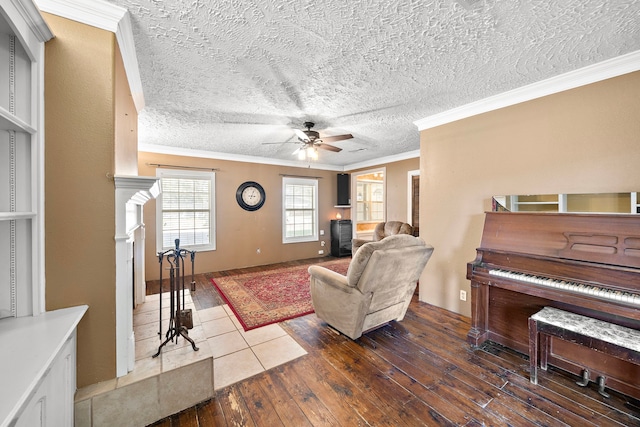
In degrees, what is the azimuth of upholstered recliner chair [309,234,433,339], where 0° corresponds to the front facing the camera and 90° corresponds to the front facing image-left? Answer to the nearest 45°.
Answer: approximately 135°

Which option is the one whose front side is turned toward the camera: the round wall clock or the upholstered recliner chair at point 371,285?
the round wall clock

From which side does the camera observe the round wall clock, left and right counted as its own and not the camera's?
front

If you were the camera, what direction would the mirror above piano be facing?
facing the viewer and to the left of the viewer

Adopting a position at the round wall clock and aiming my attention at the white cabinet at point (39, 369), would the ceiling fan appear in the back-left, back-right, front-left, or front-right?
front-left

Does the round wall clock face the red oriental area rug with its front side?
yes

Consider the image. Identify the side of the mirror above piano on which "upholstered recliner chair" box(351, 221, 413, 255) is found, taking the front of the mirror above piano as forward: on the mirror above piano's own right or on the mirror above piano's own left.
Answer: on the mirror above piano's own right

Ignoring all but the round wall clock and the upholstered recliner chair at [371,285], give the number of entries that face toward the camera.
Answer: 1

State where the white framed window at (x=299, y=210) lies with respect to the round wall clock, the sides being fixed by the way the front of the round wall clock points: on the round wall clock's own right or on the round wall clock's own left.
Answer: on the round wall clock's own left

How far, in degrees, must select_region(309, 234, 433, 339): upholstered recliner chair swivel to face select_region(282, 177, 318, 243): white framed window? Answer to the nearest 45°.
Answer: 0° — it already faces it

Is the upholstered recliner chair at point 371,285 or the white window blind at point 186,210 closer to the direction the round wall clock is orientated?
the upholstered recliner chair

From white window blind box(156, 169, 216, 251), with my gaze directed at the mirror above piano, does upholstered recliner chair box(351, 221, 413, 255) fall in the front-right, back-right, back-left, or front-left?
front-left

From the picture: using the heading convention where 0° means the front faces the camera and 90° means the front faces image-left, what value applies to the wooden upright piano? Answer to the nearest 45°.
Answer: approximately 45°

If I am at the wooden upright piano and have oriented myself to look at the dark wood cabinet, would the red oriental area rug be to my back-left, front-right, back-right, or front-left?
front-left

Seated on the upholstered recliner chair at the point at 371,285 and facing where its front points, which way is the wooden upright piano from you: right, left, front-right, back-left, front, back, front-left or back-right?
back-right

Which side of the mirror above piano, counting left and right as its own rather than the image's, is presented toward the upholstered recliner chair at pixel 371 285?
front
